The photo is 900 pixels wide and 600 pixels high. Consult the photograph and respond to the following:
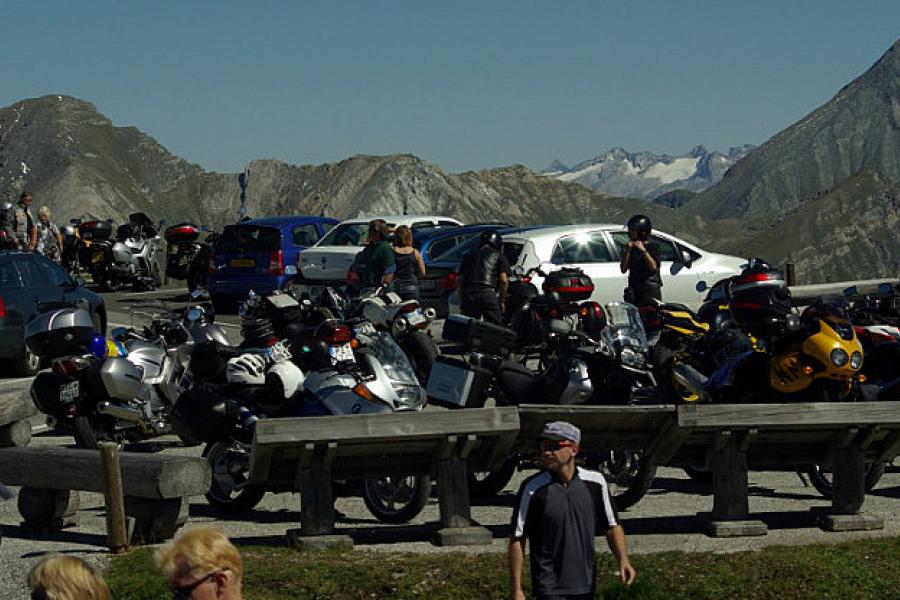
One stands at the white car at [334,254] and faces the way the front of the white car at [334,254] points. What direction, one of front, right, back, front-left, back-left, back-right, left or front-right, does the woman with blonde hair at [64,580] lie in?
back-right

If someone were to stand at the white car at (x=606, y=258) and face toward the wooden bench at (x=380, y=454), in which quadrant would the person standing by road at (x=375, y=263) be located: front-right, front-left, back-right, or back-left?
front-right

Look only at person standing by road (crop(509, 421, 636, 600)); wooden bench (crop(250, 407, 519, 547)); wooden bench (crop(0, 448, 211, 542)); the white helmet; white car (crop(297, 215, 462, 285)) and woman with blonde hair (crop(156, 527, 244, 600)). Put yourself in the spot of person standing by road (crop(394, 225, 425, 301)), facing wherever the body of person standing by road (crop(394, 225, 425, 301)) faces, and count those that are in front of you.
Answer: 1

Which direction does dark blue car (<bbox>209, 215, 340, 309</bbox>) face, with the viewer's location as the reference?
facing away from the viewer and to the right of the viewer

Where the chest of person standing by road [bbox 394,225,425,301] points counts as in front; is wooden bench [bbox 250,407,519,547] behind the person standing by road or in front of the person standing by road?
behind

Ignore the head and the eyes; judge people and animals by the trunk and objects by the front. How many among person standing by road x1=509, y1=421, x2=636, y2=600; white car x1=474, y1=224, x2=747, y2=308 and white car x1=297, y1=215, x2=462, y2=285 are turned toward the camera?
1

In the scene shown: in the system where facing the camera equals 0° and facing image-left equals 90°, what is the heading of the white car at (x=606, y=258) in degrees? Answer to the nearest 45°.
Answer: approximately 225°

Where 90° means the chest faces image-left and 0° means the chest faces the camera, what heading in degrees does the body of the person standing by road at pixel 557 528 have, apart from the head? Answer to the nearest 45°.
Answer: approximately 0°

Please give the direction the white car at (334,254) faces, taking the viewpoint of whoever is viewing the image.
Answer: facing away from the viewer and to the right of the viewer

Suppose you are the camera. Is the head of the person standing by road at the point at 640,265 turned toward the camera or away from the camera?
toward the camera

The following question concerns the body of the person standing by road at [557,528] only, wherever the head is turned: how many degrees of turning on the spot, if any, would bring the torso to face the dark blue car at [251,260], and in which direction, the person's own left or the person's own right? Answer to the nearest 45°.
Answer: approximately 180°
